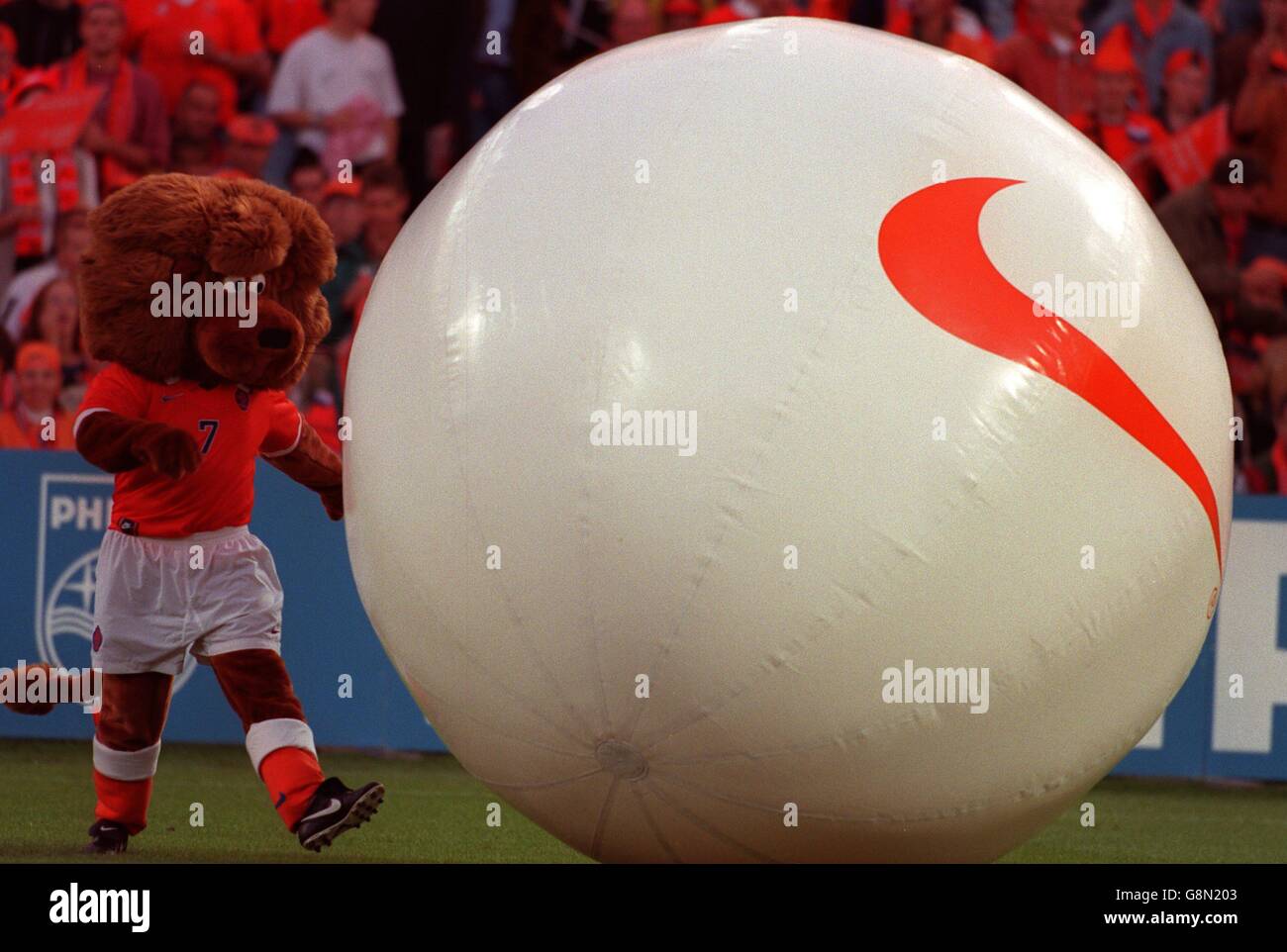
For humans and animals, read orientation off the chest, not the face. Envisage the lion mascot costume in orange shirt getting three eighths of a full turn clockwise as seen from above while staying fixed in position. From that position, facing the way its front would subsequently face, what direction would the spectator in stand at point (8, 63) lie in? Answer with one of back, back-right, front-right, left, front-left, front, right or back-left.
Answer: right

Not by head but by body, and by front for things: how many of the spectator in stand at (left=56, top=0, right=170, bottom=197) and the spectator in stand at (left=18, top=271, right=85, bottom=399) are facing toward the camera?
2

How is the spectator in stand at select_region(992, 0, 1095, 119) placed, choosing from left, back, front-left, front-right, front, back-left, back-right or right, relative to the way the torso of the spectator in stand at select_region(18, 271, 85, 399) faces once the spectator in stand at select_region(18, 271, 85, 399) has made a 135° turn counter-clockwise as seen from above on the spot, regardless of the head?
front-right

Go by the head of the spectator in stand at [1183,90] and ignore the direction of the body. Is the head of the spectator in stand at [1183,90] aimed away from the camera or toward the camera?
toward the camera

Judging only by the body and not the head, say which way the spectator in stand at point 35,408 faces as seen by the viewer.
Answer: toward the camera

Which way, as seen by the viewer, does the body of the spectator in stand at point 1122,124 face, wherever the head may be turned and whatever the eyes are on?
toward the camera

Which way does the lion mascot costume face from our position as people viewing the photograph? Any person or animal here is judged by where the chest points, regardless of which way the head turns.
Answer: facing the viewer and to the right of the viewer

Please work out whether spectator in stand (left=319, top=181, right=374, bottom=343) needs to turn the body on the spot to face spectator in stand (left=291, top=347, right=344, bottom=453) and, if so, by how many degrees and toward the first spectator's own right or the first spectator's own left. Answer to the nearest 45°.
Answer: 0° — they already face them

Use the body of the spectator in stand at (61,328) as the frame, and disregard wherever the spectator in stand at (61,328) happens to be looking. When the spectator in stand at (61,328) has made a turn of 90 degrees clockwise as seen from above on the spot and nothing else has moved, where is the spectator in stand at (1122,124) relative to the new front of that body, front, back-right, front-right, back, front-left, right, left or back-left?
back

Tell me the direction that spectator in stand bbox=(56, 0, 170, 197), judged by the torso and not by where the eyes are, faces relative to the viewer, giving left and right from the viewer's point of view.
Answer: facing the viewer

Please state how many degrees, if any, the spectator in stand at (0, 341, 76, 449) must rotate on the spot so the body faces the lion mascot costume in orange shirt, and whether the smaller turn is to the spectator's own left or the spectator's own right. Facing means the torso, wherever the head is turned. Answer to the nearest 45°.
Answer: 0° — they already face it

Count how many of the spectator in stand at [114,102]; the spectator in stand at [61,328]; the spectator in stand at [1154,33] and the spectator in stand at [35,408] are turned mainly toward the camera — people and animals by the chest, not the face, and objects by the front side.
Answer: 4

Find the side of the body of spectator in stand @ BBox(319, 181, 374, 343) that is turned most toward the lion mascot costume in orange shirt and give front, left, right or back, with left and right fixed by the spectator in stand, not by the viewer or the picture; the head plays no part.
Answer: front

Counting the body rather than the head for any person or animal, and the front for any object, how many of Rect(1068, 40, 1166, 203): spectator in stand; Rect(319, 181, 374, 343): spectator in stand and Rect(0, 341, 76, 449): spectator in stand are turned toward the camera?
3
